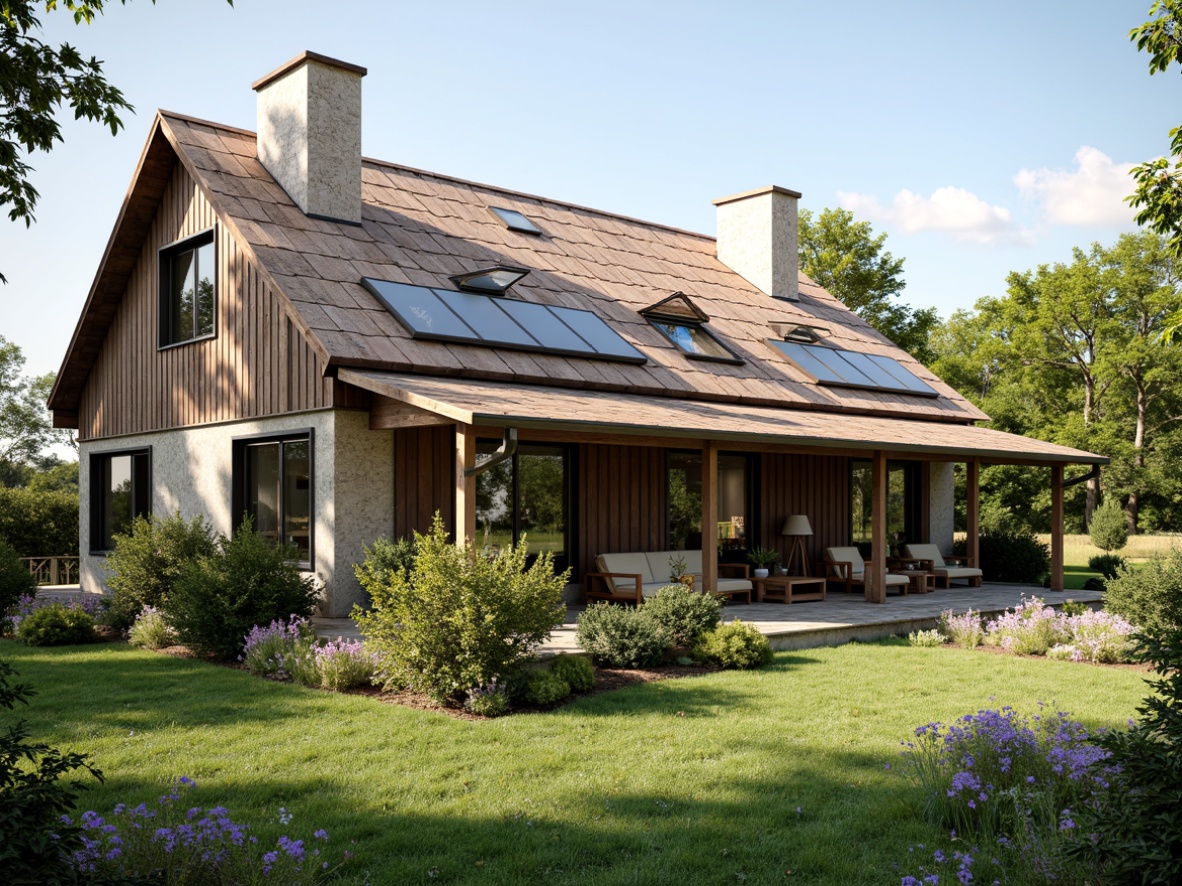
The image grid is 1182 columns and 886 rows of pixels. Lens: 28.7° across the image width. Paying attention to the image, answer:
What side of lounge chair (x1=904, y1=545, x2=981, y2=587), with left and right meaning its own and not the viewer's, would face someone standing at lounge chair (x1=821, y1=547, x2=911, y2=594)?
right

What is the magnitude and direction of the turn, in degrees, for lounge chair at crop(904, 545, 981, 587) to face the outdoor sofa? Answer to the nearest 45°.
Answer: approximately 90° to its right

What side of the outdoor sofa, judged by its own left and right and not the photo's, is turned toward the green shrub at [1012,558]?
left

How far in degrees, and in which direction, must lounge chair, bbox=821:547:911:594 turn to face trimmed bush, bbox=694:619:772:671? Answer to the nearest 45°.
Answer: approximately 45° to its right

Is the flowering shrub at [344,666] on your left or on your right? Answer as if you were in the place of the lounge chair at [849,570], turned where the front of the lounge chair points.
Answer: on your right

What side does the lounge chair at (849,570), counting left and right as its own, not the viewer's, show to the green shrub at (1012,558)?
left

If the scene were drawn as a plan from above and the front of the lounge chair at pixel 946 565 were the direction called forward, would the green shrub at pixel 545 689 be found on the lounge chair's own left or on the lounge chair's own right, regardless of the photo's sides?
on the lounge chair's own right

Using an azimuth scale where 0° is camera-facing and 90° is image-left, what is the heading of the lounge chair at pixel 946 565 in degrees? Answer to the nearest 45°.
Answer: approximately 315°
